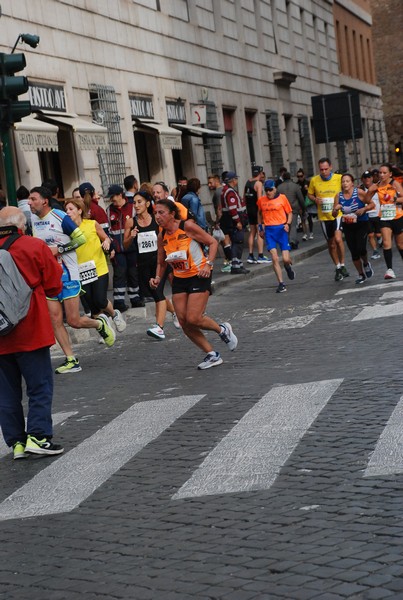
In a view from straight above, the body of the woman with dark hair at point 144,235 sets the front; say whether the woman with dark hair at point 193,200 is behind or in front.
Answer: behind

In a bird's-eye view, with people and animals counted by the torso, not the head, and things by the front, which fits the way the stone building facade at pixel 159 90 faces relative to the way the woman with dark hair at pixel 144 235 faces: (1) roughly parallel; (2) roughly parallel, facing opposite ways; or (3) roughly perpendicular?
roughly perpendicular

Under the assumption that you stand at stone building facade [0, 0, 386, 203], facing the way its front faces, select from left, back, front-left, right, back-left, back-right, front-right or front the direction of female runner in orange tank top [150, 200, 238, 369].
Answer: front-right

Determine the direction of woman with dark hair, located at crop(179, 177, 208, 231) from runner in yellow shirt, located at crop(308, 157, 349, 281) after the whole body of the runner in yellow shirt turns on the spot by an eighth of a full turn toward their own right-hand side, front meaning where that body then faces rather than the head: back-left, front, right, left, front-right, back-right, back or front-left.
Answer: front-right

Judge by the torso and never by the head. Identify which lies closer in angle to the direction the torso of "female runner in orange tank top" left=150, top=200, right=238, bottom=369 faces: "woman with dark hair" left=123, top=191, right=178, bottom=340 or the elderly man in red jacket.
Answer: the elderly man in red jacket

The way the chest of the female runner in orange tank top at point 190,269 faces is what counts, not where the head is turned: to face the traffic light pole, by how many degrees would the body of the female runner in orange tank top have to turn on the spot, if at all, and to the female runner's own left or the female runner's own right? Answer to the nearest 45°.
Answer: approximately 90° to the female runner's own right

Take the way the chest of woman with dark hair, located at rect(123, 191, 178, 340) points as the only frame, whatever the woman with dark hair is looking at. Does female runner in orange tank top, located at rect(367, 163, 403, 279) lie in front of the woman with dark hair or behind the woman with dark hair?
behind

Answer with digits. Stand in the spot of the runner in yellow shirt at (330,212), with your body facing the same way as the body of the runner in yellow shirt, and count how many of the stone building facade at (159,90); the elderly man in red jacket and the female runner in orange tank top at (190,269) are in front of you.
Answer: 2
